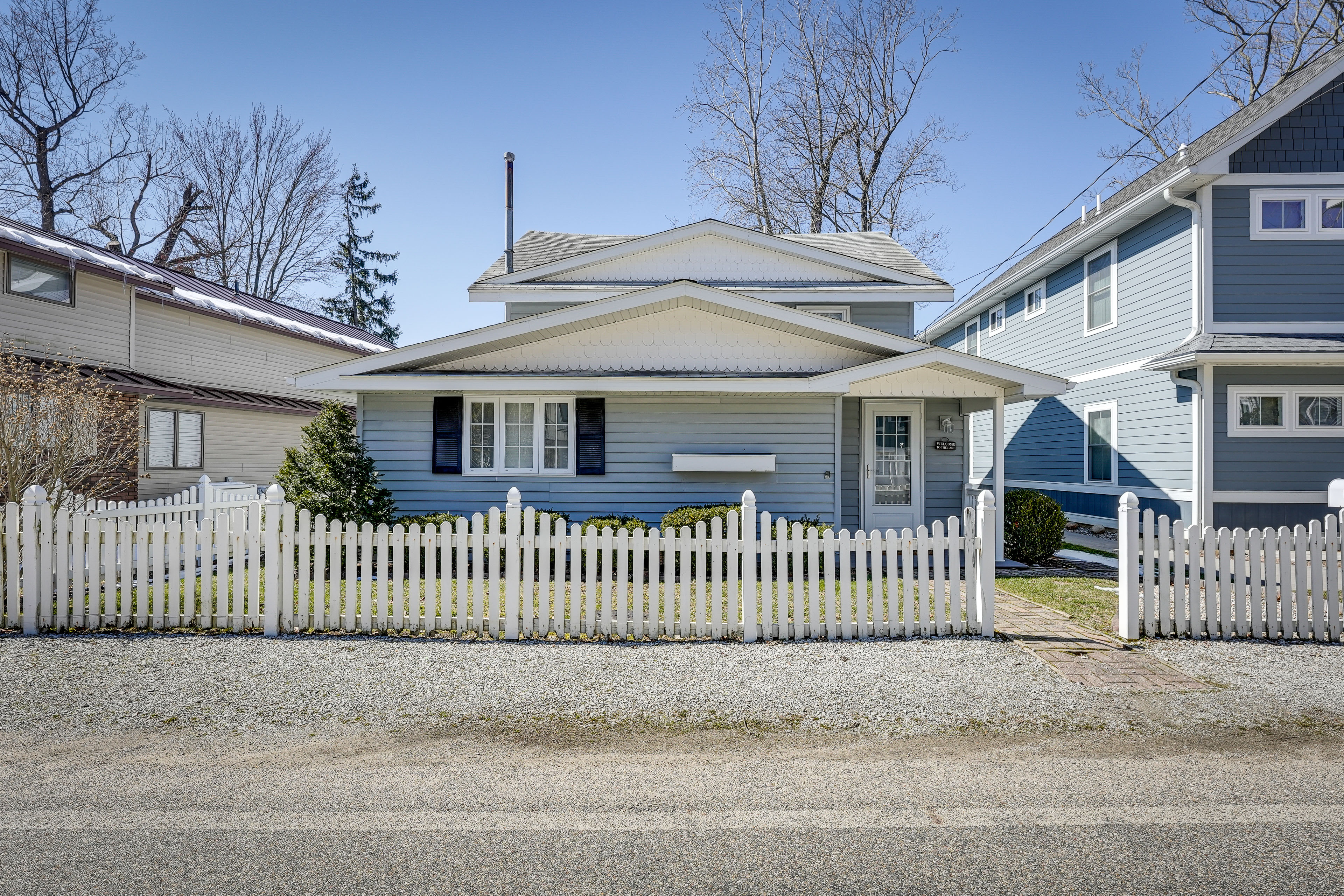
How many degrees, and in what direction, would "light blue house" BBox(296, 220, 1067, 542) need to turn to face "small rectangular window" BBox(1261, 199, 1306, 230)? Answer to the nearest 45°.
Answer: approximately 90° to its left

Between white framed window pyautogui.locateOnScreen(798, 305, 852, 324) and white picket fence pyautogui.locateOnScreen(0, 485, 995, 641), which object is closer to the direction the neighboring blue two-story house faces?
the white picket fence

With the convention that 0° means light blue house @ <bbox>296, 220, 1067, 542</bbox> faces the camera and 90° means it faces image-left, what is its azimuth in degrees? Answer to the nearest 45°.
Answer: approximately 0°

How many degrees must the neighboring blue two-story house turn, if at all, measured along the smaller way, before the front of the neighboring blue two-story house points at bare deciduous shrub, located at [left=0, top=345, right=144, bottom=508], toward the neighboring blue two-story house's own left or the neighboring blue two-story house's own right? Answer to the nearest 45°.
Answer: approximately 45° to the neighboring blue two-story house's own right

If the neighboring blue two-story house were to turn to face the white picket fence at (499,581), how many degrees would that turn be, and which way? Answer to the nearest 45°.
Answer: approximately 45° to its right

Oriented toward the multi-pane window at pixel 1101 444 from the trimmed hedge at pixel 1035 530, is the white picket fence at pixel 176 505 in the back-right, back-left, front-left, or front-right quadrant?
back-left

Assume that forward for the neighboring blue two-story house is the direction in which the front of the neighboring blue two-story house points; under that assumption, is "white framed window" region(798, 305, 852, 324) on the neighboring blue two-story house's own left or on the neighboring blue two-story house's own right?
on the neighboring blue two-story house's own right

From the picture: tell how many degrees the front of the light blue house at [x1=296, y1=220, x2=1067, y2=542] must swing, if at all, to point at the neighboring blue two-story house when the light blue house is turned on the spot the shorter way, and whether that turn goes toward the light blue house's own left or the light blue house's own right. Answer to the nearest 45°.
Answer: approximately 90° to the light blue house's own left

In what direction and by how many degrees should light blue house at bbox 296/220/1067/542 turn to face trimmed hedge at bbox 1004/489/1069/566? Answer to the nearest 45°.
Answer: approximately 90° to its left

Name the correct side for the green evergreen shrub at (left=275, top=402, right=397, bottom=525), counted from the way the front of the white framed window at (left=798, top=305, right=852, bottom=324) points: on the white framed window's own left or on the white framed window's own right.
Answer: on the white framed window's own right

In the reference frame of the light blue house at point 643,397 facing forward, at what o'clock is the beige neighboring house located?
The beige neighboring house is roughly at 4 o'clock from the light blue house.
